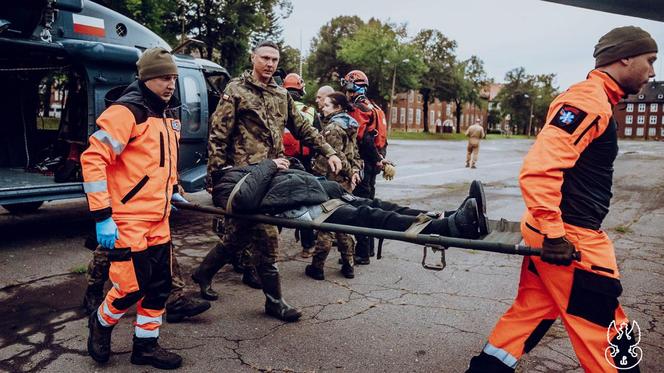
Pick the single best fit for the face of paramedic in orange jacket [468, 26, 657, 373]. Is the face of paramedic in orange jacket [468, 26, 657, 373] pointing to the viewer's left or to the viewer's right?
to the viewer's right

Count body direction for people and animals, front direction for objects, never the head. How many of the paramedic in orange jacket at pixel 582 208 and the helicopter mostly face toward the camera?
0

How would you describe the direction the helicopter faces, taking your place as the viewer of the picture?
facing away from the viewer and to the right of the viewer

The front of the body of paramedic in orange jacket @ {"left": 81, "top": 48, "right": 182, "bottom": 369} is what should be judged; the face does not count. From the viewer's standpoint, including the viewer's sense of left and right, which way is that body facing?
facing the viewer and to the right of the viewer

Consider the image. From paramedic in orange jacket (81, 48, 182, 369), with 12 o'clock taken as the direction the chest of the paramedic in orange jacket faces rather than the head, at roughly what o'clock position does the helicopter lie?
The helicopter is roughly at 7 o'clock from the paramedic in orange jacket.

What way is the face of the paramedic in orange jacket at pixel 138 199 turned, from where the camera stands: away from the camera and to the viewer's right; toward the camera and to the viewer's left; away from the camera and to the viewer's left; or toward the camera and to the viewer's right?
toward the camera and to the viewer's right

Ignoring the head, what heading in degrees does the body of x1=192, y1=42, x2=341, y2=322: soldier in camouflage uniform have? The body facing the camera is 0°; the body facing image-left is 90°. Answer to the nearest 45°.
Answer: approximately 315°

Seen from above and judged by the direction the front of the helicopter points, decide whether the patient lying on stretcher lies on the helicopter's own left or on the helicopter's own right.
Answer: on the helicopter's own right

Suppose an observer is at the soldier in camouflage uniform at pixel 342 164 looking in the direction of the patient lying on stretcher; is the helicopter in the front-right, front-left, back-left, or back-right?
back-right

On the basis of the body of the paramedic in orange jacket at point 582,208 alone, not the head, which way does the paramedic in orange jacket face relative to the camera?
to the viewer's right

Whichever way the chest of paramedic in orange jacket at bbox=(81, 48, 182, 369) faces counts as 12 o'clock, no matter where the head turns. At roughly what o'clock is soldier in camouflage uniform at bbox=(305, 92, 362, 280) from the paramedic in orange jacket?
The soldier in camouflage uniform is roughly at 9 o'clock from the paramedic in orange jacket.

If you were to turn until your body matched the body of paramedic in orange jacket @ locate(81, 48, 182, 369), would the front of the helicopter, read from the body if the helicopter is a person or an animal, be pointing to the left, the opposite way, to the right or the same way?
to the left

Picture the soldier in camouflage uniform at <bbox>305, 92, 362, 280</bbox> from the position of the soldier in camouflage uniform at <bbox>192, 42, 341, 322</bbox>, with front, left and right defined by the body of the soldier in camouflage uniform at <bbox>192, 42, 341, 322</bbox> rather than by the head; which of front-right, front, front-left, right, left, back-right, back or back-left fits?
left

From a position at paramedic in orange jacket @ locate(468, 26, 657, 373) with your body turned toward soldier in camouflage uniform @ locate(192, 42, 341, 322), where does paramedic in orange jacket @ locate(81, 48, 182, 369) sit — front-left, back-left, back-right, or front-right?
front-left
